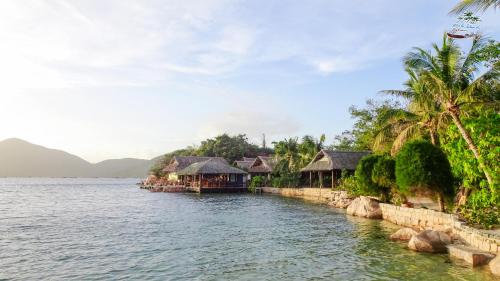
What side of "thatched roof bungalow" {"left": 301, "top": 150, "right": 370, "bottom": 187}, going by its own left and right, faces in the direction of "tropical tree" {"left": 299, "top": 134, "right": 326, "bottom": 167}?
right

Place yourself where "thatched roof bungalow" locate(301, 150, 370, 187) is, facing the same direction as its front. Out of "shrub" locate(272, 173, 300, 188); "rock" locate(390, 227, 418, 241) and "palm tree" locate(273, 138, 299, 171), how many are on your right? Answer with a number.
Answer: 2

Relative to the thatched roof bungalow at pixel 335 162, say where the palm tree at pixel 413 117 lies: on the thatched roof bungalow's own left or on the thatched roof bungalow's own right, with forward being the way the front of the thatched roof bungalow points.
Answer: on the thatched roof bungalow's own left

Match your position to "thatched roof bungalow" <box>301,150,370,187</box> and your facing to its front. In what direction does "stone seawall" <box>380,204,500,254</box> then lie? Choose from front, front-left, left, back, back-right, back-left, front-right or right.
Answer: front-left

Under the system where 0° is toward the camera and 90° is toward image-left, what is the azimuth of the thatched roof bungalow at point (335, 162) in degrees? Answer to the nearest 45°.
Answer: approximately 45°

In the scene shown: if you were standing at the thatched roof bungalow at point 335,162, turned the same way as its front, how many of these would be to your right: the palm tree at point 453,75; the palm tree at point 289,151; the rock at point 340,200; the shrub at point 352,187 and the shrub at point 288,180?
2

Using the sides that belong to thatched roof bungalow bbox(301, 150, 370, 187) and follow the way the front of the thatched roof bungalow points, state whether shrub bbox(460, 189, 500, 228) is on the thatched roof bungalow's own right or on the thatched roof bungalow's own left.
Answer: on the thatched roof bungalow's own left

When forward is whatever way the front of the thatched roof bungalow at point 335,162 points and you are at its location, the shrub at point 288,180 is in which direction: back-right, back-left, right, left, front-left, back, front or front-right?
right

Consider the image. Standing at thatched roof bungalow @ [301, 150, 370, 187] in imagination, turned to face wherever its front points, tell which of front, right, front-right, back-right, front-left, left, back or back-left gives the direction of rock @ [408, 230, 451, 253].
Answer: front-left

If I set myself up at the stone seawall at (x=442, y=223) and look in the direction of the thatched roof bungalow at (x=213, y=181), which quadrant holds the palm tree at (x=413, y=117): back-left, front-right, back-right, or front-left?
front-right

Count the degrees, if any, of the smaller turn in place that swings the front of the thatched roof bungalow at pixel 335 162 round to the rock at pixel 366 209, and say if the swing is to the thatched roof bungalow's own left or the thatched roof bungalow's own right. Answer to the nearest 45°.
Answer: approximately 45° to the thatched roof bungalow's own left

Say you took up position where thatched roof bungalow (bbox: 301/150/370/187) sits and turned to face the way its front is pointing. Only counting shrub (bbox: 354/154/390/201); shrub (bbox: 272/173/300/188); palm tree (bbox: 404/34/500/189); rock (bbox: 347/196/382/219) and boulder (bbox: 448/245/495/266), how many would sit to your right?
1
